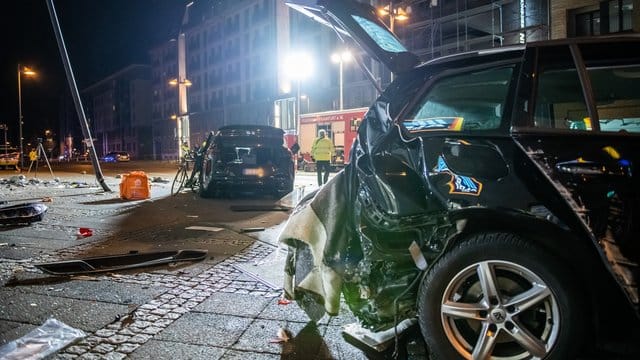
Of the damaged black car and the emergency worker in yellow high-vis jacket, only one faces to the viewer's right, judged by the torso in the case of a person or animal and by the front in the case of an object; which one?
the damaged black car

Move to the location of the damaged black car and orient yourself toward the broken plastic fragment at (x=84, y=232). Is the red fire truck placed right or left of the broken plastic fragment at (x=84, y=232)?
right

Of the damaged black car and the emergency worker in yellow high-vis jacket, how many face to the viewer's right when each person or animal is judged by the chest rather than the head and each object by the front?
1

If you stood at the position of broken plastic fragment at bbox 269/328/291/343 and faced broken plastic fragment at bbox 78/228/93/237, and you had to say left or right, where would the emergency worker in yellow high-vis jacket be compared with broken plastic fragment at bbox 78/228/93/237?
right

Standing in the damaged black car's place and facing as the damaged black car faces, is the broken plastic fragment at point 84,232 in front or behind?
behind
